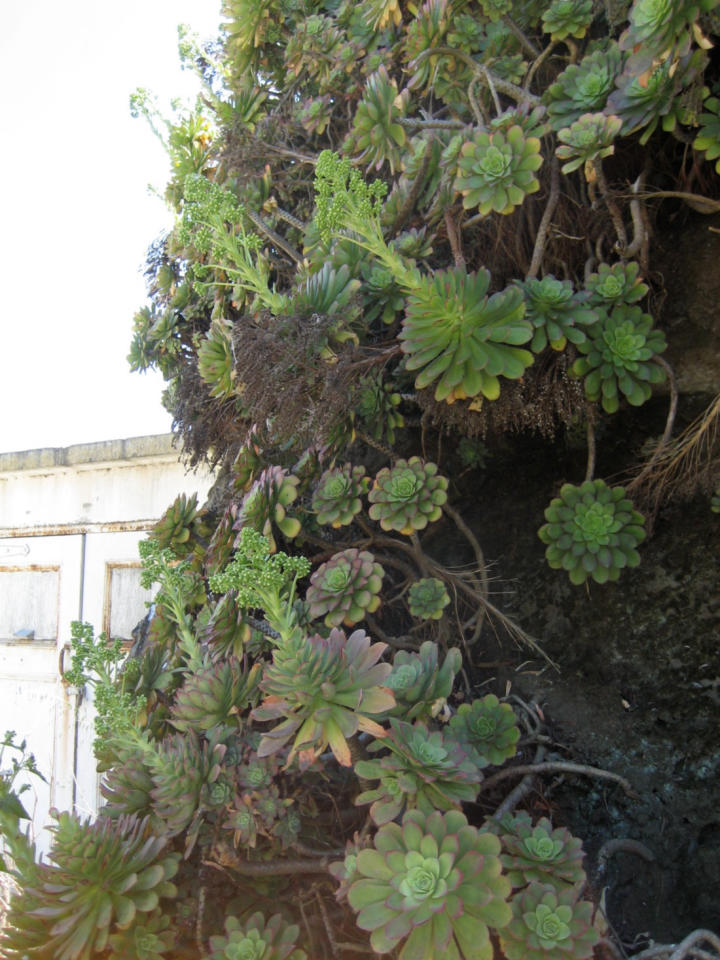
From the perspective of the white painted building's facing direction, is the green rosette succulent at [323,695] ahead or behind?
ahead

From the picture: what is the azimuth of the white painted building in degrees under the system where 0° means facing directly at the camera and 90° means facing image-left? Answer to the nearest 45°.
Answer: approximately 0°

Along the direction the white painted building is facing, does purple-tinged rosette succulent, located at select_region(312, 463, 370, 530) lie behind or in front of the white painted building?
in front

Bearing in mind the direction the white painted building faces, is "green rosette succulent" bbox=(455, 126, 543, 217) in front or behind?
in front

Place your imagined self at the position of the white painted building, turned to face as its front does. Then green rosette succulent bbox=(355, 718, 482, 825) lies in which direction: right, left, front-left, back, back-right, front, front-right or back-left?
front

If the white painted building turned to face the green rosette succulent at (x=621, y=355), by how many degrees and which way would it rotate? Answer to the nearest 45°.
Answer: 0° — it already faces it

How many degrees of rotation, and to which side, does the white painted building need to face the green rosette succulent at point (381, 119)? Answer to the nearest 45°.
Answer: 0° — it already faces it

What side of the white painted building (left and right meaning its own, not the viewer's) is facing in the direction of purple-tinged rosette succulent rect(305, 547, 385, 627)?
front
